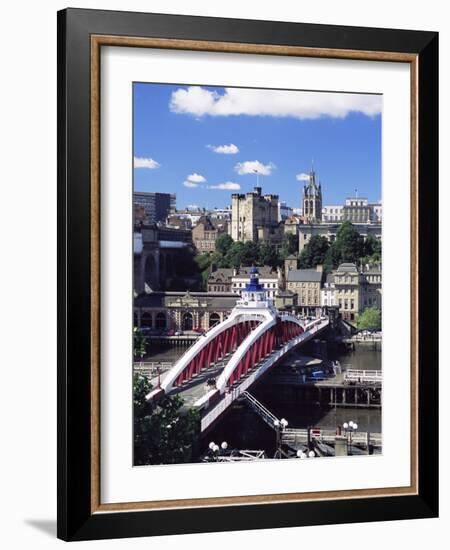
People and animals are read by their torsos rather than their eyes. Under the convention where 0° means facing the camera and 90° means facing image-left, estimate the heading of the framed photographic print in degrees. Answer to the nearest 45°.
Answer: approximately 315°
